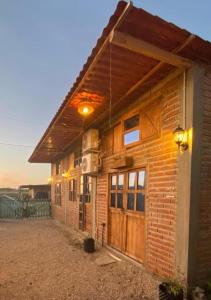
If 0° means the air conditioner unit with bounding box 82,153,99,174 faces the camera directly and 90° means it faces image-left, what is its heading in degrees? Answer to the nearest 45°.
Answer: approximately 45°

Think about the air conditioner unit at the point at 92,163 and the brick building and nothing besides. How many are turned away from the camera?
0

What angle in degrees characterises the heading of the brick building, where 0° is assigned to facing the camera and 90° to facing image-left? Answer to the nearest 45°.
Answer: approximately 45°
